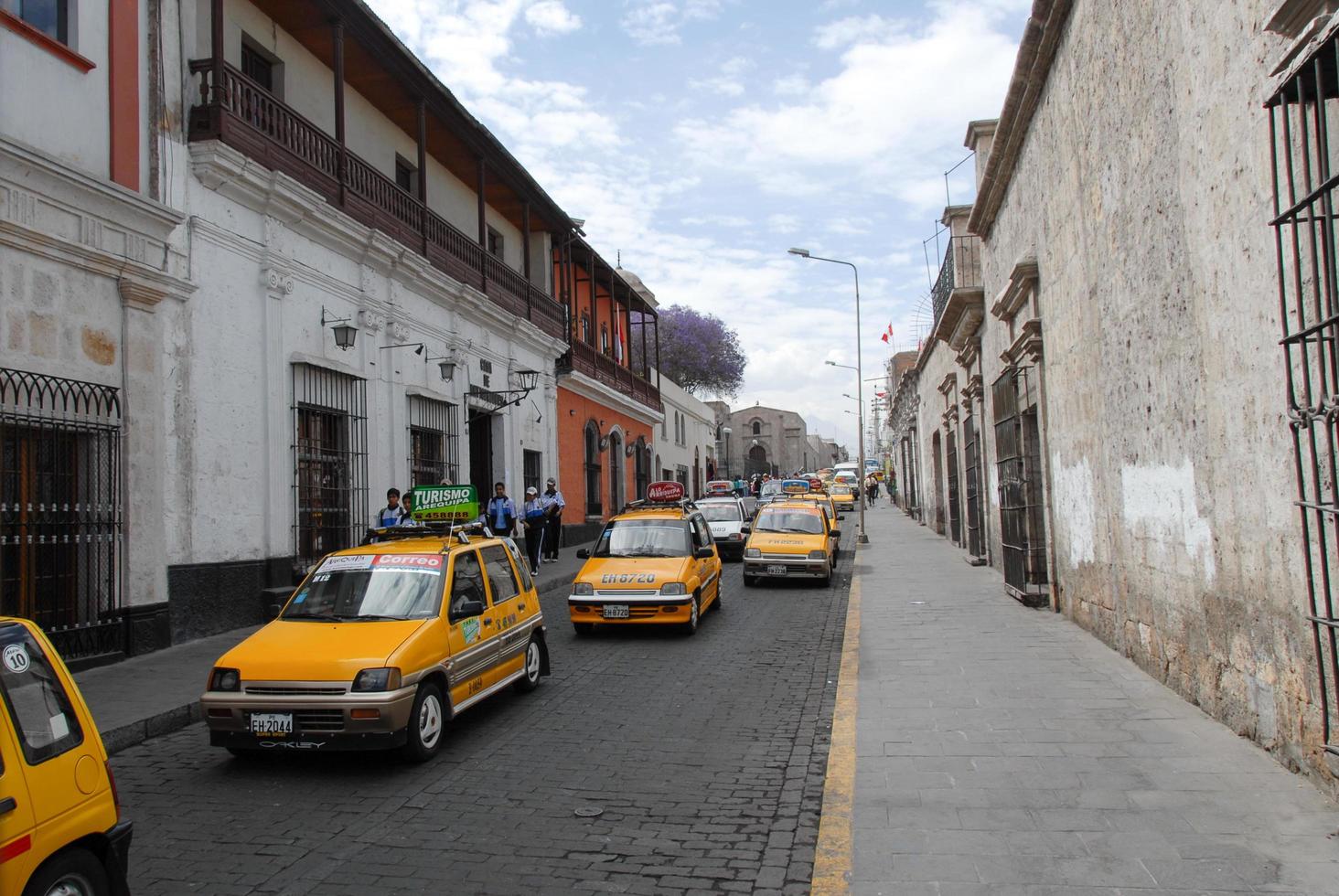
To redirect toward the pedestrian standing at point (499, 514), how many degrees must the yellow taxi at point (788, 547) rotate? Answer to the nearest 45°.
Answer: approximately 90° to its right

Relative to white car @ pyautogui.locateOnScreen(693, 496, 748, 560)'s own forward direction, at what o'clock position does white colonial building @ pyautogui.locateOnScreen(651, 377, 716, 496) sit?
The white colonial building is roughly at 6 o'clock from the white car.

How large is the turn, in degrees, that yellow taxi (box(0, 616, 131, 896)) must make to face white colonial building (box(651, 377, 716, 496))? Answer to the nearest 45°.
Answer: approximately 180°

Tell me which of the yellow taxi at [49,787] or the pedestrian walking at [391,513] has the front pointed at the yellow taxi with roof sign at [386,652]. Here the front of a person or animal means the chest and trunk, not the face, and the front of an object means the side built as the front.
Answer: the pedestrian walking

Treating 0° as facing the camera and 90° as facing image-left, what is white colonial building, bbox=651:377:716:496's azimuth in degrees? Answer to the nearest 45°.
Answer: approximately 315°

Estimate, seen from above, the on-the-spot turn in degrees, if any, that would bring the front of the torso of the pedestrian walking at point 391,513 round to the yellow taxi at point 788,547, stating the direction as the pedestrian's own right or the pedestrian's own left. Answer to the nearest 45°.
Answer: approximately 90° to the pedestrian's own left
